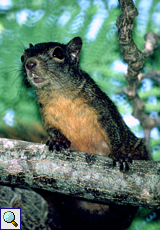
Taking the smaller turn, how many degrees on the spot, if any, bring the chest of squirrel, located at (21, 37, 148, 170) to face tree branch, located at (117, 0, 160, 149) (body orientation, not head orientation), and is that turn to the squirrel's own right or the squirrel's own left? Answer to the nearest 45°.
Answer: approximately 135° to the squirrel's own left

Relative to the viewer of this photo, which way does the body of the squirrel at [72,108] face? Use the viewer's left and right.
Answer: facing the viewer and to the left of the viewer
